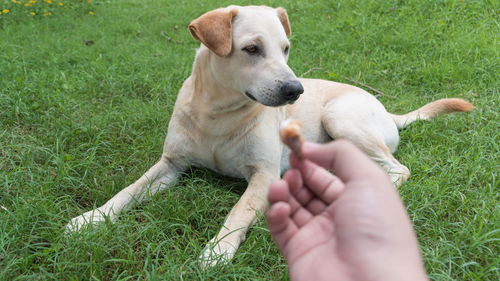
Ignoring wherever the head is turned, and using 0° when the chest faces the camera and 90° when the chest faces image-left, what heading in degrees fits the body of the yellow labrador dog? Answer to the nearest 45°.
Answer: approximately 45°
